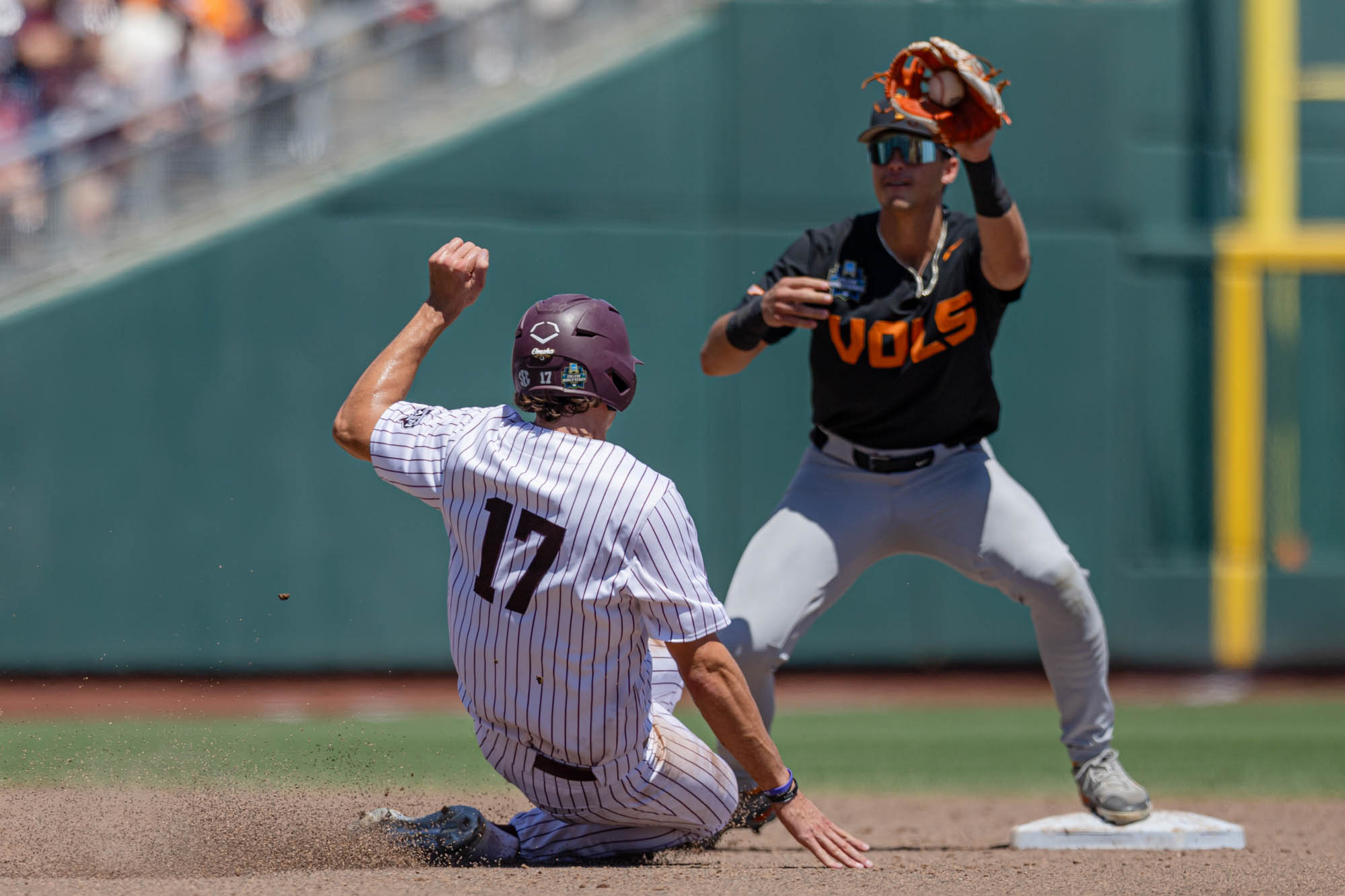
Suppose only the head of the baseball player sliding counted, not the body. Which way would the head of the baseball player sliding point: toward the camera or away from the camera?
away from the camera

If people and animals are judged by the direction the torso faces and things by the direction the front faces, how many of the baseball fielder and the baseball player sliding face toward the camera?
1

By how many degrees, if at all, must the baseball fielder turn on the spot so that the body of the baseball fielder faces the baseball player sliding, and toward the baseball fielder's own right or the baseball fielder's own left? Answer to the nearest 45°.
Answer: approximately 45° to the baseball fielder's own right

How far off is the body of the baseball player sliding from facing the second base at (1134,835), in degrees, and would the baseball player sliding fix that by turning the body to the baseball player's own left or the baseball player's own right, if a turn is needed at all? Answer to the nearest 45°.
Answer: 0° — they already face it

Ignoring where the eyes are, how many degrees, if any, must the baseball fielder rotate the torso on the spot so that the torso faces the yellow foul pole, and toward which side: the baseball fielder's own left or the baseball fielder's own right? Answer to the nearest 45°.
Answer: approximately 180°

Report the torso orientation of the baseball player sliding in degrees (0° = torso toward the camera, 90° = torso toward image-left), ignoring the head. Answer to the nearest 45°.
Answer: approximately 225°
